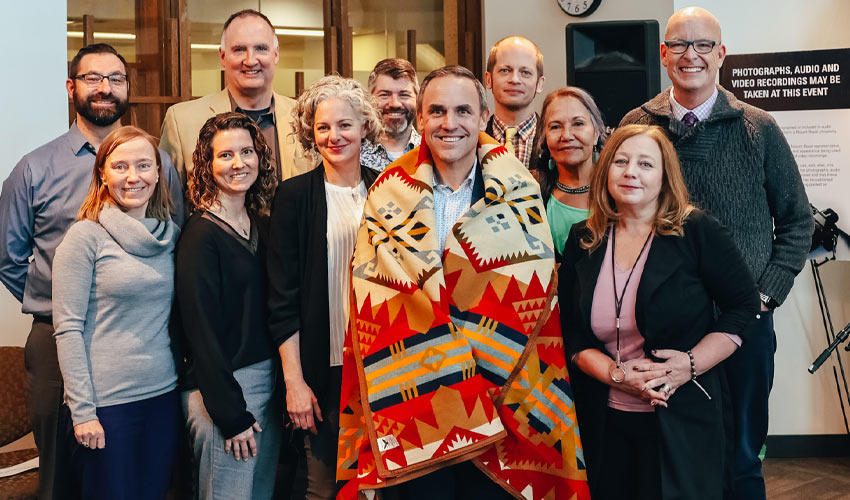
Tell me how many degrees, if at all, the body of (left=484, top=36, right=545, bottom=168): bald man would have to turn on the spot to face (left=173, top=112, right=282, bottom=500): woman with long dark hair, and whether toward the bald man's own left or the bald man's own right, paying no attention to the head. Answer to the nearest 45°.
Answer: approximately 45° to the bald man's own right

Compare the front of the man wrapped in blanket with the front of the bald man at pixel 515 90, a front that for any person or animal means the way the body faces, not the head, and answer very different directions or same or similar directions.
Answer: same or similar directions

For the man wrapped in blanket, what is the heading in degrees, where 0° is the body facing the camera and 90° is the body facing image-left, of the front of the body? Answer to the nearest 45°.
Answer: approximately 0°

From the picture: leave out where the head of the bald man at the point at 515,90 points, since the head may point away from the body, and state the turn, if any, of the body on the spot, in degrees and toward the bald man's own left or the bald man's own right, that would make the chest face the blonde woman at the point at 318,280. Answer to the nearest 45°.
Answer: approximately 45° to the bald man's own right

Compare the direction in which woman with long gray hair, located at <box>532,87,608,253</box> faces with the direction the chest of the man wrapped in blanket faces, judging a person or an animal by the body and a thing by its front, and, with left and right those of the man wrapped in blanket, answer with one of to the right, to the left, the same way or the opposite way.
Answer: the same way

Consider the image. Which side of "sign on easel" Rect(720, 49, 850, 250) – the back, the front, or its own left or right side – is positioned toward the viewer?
front

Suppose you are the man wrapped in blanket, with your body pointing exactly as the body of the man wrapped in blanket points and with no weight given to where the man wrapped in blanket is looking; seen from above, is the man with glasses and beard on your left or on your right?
on your right

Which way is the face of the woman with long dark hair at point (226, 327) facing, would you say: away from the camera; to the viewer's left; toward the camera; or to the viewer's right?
toward the camera

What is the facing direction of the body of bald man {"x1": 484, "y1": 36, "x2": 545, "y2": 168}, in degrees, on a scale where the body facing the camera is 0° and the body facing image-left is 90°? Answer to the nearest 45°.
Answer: approximately 0°

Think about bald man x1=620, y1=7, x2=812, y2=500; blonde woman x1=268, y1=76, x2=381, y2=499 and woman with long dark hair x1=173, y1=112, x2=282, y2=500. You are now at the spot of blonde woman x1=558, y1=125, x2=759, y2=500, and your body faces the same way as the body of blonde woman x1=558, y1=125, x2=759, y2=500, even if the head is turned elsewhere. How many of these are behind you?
1

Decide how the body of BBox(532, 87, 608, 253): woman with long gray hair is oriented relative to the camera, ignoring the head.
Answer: toward the camera

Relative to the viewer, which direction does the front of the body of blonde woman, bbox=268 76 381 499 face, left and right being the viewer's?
facing the viewer and to the right of the viewer

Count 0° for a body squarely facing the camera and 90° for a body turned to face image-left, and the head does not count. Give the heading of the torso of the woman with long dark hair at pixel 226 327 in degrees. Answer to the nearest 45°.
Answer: approximately 315°

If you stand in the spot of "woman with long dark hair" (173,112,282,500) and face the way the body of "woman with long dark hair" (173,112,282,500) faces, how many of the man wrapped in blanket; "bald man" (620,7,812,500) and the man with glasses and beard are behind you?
1

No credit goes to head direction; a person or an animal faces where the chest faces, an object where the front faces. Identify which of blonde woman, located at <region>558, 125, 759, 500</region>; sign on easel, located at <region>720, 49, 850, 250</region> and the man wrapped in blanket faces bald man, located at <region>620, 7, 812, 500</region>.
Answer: the sign on easel
